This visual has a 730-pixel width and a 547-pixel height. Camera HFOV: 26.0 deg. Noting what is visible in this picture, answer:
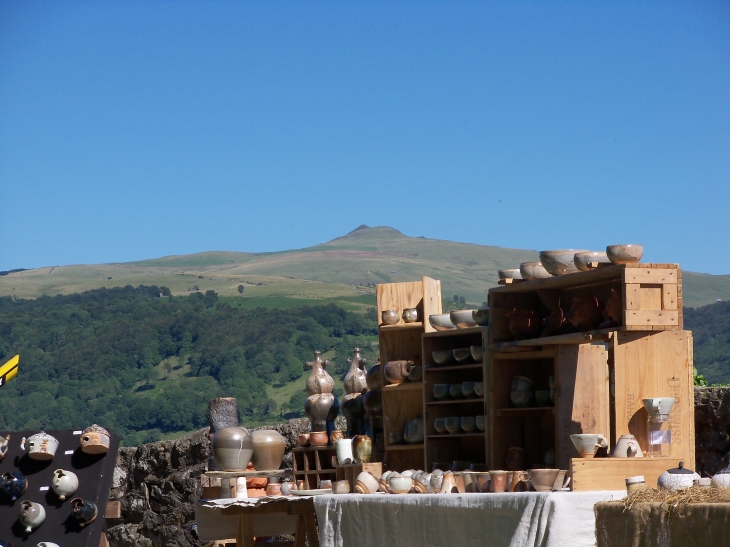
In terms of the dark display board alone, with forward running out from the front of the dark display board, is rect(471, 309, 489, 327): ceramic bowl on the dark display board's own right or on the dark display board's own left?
on the dark display board's own left

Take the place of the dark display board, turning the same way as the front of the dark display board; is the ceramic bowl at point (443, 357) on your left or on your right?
on your left

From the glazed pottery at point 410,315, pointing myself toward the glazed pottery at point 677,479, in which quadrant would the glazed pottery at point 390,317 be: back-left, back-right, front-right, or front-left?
back-right

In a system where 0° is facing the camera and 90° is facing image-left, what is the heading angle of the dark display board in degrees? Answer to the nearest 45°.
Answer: approximately 0°

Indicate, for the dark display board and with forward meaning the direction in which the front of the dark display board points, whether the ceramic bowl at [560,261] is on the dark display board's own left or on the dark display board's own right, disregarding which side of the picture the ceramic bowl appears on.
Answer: on the dark display board's own left

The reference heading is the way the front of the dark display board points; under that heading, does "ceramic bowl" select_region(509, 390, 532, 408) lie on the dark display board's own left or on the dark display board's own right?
on the dark display board's own left
